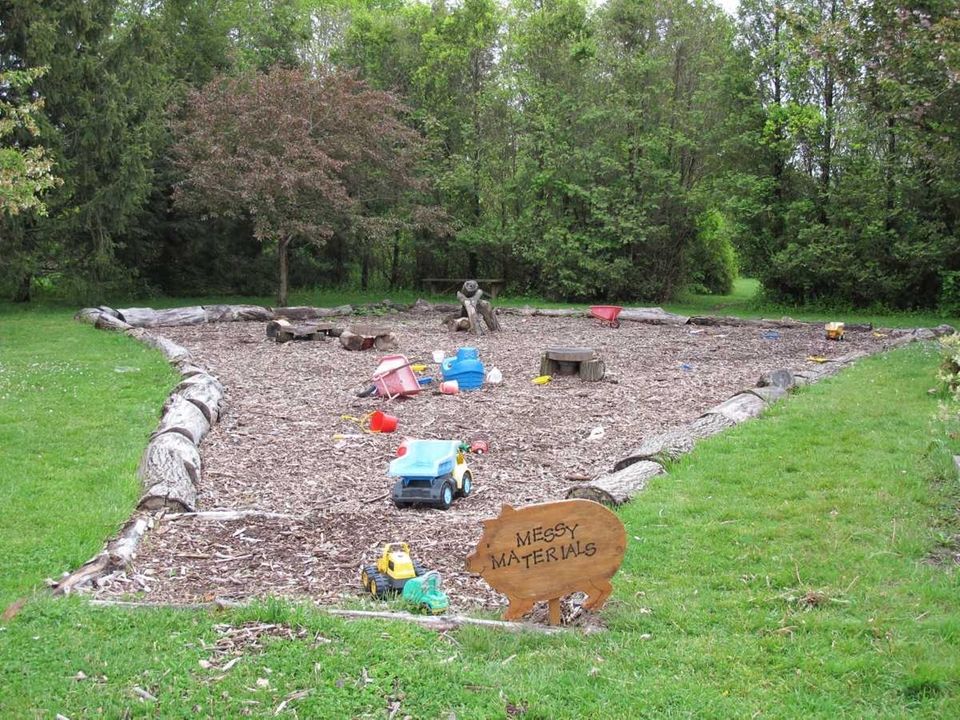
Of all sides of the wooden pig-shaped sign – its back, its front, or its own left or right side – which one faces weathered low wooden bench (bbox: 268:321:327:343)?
back

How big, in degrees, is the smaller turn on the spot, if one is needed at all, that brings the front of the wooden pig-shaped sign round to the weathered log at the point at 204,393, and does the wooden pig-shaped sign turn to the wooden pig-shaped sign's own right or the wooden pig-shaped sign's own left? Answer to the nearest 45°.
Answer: approximately 135° to the wooden pig-shaped sign's own right

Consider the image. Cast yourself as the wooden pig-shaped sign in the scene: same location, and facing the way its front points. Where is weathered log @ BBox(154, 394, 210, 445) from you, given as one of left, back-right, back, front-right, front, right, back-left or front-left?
back-right

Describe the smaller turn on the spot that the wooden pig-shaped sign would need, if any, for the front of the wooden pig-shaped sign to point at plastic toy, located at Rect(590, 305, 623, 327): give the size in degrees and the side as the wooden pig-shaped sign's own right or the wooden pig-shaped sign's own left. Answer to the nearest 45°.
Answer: approximately 180°

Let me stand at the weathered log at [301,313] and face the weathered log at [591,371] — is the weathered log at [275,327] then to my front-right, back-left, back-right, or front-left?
front-right

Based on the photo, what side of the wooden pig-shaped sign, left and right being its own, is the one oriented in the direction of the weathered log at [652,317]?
back

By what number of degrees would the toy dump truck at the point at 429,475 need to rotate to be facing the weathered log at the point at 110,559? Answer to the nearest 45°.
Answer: approximately 180°

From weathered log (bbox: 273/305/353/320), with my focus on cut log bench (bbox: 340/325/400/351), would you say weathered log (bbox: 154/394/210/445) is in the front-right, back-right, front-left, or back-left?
front-right

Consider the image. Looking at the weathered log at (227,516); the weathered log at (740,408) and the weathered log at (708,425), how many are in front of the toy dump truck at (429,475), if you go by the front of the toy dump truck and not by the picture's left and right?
2

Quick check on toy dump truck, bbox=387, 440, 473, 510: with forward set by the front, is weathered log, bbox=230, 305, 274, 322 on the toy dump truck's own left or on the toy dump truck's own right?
on the toy dump truck's own left

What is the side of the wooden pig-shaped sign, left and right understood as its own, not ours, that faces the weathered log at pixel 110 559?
right

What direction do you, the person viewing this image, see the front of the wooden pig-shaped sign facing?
facing the viewer
